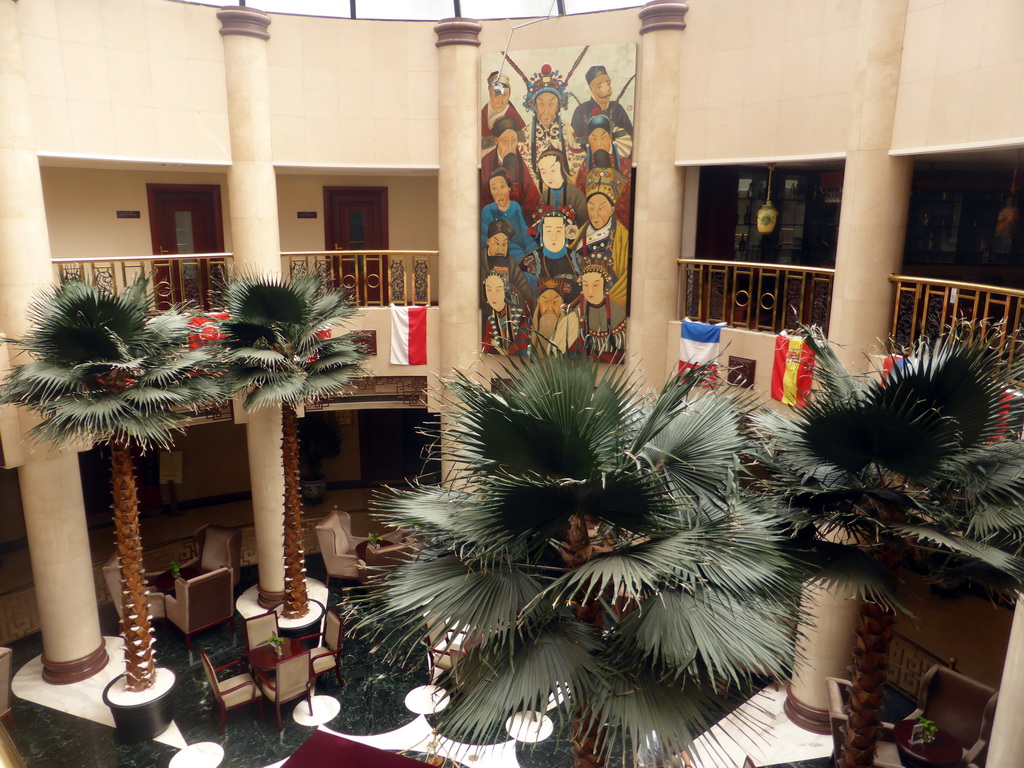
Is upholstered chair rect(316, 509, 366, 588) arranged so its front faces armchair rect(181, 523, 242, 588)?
no

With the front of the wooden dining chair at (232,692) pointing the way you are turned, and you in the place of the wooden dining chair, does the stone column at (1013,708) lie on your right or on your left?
on your right

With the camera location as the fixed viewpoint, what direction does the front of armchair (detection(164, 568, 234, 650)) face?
facing away from the viewer and to the left of the viewer

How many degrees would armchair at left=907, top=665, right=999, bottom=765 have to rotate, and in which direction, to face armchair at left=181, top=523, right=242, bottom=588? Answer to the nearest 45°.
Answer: approximately 45° to its right

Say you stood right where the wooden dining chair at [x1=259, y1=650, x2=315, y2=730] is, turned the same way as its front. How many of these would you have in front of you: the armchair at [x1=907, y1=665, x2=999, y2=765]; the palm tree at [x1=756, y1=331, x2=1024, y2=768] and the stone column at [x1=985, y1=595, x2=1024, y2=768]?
0

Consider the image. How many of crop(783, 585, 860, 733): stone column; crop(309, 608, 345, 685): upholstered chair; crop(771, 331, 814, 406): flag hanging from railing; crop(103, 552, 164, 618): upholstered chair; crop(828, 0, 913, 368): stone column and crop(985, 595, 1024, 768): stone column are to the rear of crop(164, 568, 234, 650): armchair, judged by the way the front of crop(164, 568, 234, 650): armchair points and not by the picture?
5

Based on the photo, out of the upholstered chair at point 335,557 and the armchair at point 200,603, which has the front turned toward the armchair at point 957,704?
the upholstered chair

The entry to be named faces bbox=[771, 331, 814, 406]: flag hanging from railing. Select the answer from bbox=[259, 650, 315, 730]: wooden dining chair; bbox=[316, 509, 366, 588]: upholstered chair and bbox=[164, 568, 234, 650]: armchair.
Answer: the upholstered chair

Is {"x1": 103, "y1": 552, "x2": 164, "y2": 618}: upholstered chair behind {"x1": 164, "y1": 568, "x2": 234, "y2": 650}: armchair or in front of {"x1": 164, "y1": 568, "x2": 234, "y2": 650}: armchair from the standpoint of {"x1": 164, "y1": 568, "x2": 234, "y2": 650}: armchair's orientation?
in front

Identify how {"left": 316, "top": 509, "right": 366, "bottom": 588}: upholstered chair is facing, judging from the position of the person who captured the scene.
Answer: facing the viewer and to the right of the viewer

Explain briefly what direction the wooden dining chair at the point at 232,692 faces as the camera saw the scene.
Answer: facing away from the viewer and to the right of the viewer

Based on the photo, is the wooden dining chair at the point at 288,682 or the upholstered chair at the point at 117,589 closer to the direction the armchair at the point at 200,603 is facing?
the upholstered chair

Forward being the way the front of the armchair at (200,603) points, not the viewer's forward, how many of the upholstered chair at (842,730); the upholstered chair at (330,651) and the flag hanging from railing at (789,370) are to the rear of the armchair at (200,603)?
3

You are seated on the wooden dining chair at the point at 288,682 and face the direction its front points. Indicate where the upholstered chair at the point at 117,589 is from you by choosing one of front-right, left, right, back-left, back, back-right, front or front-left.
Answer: front
